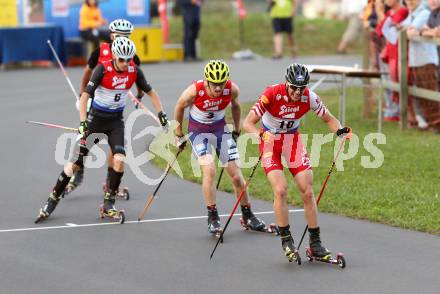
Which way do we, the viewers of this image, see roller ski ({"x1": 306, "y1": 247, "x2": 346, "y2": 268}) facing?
facing the viewer and to the right of the viewer

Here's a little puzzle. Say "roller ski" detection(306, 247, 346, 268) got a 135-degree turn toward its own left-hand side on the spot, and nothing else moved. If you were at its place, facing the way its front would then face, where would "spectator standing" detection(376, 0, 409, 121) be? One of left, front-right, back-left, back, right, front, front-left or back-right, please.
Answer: front

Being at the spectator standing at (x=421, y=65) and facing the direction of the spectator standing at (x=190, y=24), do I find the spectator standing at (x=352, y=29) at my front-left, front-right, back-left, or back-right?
front-right

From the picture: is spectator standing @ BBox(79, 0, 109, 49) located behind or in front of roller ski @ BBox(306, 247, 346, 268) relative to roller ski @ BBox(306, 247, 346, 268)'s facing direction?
behind

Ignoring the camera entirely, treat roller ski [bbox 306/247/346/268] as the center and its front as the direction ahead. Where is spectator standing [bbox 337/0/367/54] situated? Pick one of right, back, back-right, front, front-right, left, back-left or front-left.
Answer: back-left

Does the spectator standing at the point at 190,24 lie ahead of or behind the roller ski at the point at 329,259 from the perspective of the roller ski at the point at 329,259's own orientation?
behind
